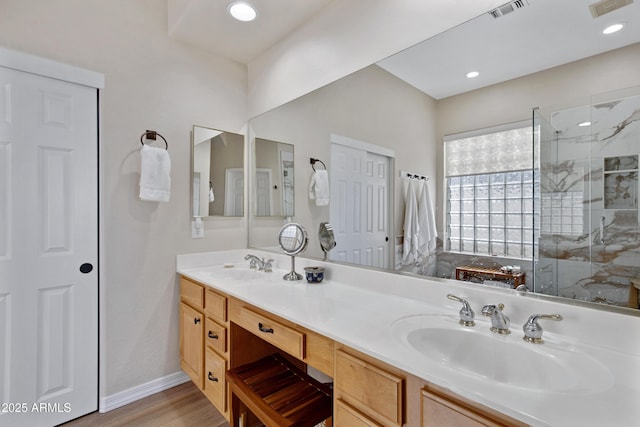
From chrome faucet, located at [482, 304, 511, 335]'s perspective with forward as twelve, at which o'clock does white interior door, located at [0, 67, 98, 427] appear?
The white interior door is roughly at 1 o'clock from the chrome faucet.

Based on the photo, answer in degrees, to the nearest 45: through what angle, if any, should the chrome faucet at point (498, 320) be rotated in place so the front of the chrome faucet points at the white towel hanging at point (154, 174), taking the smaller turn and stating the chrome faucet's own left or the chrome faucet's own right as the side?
approximately 45° to the chrome faucet's own right

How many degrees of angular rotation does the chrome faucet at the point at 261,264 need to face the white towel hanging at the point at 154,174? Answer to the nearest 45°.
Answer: approximately 45° to its right

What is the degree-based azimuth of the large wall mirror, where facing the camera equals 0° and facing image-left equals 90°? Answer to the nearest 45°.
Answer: approximately 45°

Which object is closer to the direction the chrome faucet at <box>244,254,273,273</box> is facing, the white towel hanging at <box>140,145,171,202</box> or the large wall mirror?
the white towel hanging
